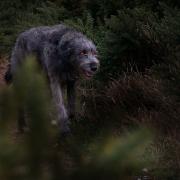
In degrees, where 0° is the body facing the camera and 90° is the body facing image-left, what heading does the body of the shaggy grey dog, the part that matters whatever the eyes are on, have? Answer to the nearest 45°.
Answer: approximately 315°
